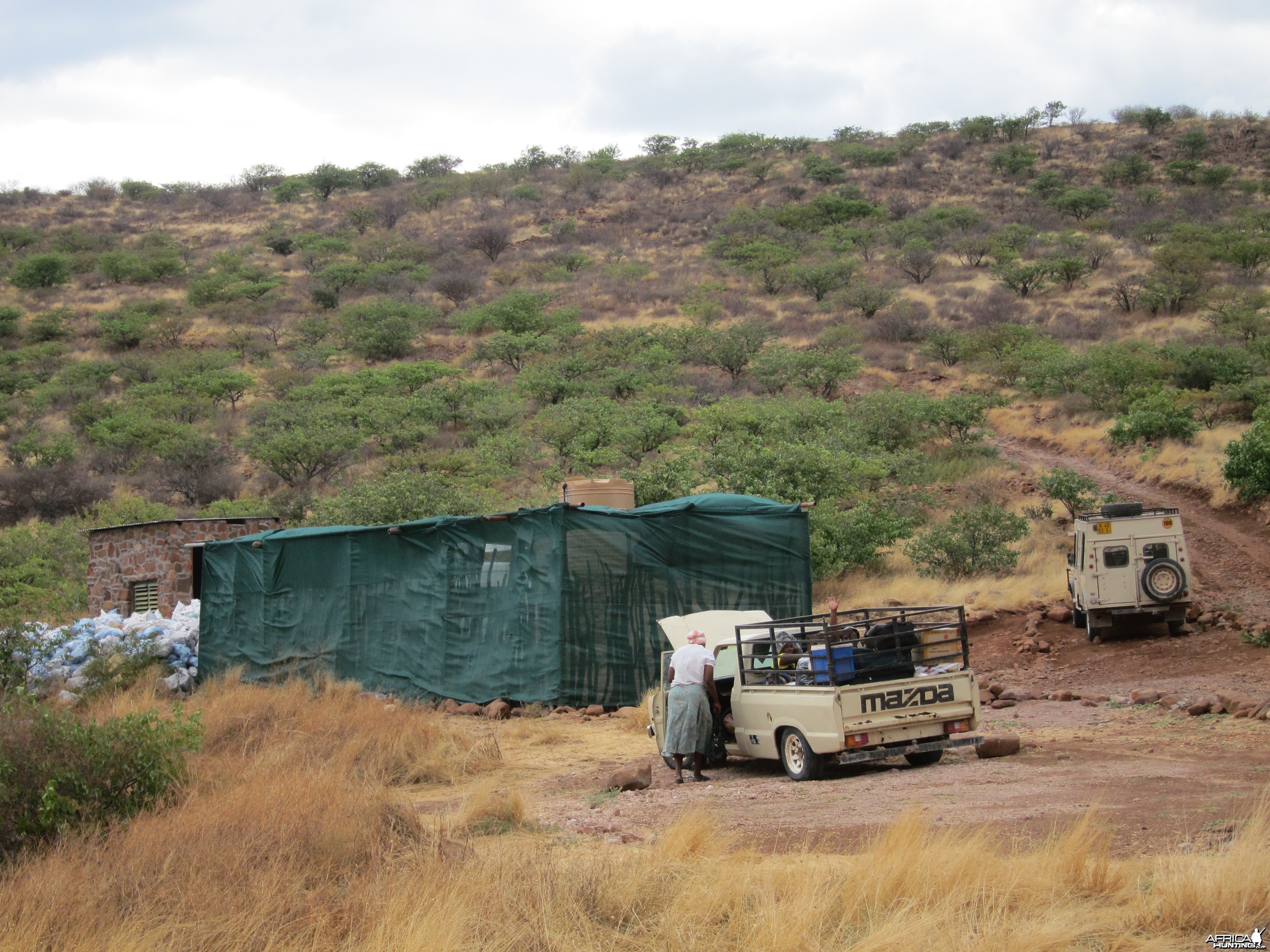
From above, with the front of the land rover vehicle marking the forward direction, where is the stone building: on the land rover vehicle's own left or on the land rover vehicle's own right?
on the land rover vehicle's own left

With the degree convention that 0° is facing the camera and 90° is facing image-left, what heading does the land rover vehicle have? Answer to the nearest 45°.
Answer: approximately 180°

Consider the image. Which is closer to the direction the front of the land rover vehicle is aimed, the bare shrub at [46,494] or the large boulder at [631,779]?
the bare shrub

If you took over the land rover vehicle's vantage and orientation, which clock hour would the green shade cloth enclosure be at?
The green shade cloth enclosure is roughly at 8 o'clock from the land rover vehicle.

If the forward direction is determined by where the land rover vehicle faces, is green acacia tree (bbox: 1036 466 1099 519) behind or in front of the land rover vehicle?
in front

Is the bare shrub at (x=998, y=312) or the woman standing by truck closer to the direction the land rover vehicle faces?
the bare shrub

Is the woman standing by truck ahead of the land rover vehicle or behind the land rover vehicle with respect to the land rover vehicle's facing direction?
behind

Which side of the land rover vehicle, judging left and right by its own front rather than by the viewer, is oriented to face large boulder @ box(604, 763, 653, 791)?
back

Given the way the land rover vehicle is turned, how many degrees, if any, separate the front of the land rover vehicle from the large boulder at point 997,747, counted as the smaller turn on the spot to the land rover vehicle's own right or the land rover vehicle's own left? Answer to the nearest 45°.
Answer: approximately 180°

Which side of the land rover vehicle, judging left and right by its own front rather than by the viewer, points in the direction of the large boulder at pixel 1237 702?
back

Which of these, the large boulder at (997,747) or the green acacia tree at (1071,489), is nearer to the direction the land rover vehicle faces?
the green acacia tree

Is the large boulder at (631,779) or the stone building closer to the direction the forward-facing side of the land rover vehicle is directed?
the stone building

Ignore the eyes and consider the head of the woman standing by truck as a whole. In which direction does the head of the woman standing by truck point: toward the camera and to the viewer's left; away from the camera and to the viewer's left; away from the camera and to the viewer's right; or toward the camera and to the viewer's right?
away from the camera and to the viewer's right

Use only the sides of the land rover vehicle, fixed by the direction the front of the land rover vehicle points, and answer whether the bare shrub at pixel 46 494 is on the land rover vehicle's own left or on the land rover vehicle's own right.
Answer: on the land rover vehicle's own left
